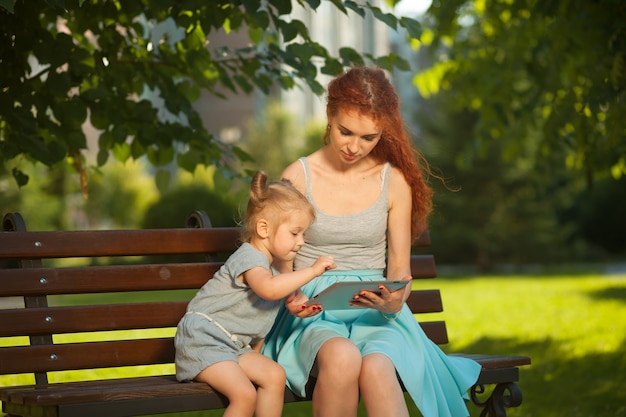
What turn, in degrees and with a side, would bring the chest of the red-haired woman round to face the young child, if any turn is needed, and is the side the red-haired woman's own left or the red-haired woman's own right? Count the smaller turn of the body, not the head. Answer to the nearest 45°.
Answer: approximately 45° to the red-haired woman's own right

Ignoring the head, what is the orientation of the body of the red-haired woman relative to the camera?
toward the camera
